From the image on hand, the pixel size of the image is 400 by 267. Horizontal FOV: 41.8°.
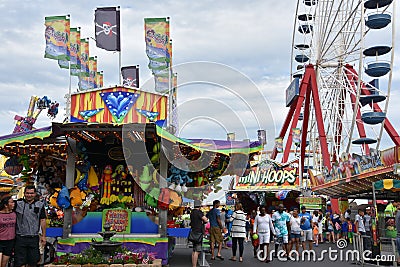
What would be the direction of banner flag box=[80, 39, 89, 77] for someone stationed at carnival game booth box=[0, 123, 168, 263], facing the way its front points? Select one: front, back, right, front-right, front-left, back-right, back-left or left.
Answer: back

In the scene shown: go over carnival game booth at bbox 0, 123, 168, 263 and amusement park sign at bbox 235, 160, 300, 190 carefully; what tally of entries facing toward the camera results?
2

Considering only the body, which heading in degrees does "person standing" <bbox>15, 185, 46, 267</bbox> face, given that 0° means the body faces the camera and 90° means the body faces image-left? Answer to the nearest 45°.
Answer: approximately 0°

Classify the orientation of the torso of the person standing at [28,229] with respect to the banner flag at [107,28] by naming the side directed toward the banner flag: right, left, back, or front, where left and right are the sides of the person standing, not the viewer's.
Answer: back

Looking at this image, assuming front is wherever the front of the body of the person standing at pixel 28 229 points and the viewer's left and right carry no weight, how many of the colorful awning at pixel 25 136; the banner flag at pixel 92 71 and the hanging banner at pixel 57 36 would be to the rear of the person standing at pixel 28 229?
3

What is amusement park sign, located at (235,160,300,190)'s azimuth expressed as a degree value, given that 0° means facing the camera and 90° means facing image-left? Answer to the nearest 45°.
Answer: approximately 0°

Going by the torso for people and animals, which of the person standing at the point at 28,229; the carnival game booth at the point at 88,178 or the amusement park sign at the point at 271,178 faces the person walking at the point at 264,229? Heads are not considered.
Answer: the amusement park sign

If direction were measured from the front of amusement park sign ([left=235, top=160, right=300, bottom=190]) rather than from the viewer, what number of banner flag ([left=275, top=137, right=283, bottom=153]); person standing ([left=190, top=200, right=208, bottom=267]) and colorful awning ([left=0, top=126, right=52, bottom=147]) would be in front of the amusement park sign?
2
